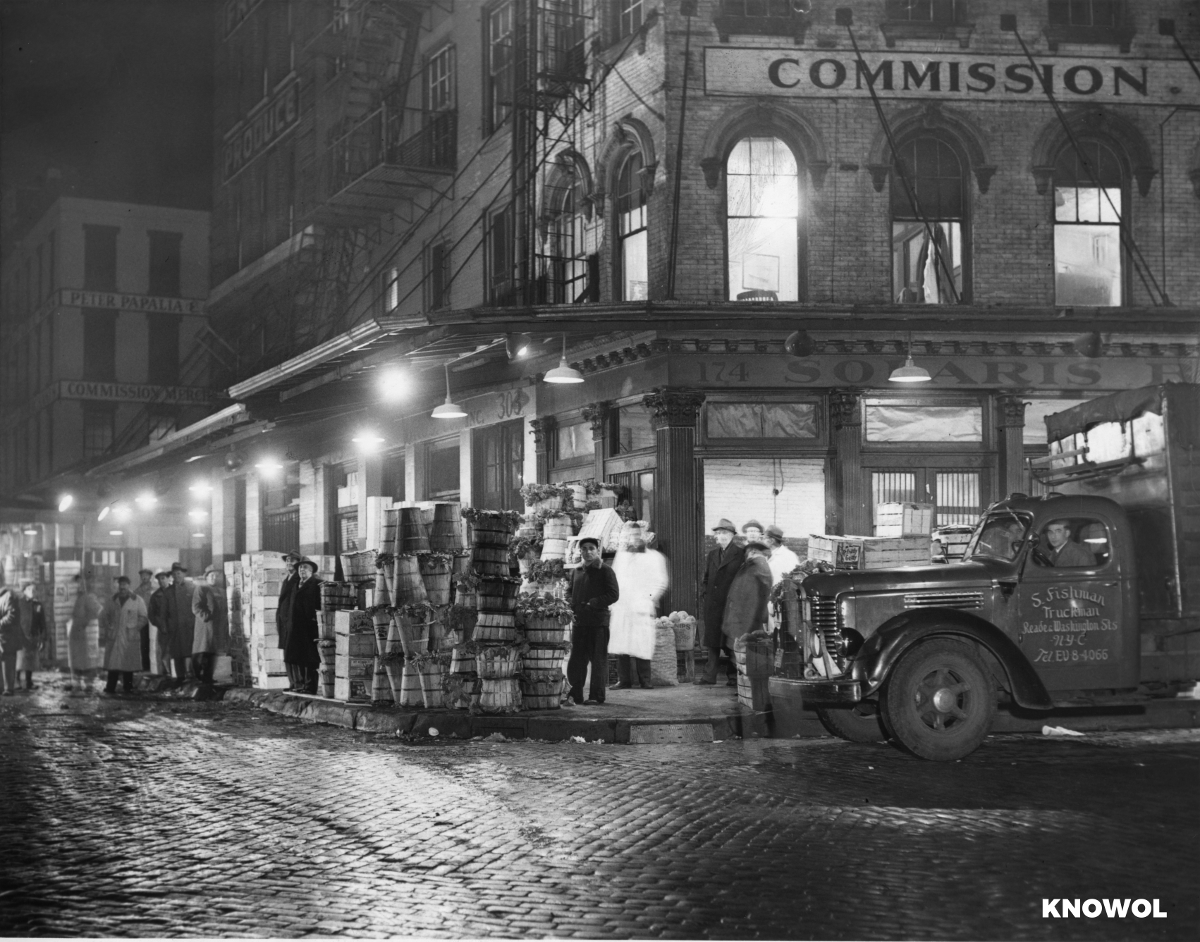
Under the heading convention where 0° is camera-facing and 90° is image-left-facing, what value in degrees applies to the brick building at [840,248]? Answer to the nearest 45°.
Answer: approximately 0°

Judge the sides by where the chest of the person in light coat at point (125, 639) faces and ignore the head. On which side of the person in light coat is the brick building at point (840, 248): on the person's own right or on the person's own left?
on the person's own left

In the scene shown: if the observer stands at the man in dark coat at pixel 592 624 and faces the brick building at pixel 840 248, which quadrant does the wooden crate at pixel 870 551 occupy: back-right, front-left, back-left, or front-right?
front-right

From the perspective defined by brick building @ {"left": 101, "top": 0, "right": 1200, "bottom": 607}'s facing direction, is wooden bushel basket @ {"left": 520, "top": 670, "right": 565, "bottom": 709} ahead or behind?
ahead

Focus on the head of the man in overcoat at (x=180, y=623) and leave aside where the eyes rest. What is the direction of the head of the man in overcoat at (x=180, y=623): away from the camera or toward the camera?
toward the camera

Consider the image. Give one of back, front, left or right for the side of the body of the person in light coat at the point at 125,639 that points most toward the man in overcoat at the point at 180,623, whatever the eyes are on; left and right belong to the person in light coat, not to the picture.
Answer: left

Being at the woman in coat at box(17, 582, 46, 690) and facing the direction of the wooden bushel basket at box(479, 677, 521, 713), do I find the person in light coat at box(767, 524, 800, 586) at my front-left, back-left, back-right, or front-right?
front-left

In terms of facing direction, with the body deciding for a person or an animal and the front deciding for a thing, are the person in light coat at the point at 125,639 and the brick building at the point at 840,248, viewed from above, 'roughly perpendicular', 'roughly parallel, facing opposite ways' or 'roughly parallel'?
roughly parallel

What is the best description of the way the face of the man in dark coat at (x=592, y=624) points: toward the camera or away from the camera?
toward the camera

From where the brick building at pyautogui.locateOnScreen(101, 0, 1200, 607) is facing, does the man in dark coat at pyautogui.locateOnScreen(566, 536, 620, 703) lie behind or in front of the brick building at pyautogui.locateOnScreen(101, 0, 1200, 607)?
in front

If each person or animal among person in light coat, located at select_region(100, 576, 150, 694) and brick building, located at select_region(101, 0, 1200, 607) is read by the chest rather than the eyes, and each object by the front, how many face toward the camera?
2

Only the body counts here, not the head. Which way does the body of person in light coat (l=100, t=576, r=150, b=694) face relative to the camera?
toward the camera
